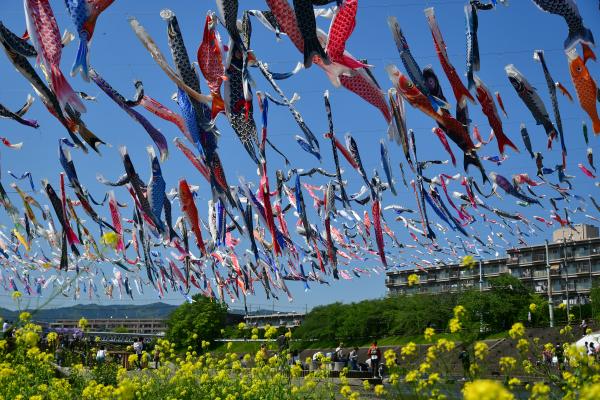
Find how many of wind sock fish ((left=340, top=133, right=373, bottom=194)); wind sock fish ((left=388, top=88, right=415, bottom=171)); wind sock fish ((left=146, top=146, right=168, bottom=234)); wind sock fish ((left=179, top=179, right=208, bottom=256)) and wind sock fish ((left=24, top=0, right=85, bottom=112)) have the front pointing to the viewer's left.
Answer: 5

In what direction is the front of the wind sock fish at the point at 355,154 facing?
to the viewer's left

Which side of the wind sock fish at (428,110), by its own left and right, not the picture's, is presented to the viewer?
left

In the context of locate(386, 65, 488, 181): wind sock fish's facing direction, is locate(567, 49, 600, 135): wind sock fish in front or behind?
behind

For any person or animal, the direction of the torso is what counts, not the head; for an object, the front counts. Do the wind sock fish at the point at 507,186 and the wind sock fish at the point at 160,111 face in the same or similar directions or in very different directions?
same or similar directions

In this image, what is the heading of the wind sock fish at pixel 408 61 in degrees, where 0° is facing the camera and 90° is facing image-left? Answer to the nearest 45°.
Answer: approximately 90°

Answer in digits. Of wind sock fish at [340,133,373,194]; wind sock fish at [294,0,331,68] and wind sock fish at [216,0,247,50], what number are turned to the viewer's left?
3

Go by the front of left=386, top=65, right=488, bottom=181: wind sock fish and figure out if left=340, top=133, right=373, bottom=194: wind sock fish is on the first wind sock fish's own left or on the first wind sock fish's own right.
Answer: on the first wind sock fish's own right

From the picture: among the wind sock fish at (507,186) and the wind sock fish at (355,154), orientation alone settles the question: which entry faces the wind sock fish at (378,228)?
the wind sock fish at (507,186)

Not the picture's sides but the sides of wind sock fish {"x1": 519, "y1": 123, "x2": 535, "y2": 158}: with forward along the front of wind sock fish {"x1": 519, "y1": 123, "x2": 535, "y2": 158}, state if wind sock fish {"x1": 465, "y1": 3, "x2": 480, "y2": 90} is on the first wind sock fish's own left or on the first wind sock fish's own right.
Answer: on the first wind sock fish's own left

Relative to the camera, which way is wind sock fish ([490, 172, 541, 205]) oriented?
to the viewer's left
